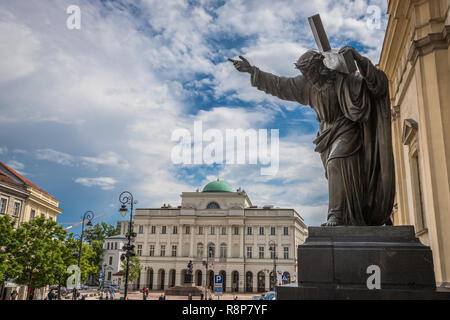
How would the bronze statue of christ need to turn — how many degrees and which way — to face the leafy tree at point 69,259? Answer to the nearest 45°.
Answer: approximately 90° to its right

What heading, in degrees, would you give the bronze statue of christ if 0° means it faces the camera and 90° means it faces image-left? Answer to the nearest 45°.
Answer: approximately 45°

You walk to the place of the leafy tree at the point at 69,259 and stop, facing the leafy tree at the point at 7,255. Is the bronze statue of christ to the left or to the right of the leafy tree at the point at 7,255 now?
left

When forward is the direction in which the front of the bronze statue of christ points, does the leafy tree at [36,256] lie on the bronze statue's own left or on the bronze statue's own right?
on the bronze statue's own right

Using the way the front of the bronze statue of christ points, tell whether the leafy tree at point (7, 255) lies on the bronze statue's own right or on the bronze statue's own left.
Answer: on the bronze statue's own right
